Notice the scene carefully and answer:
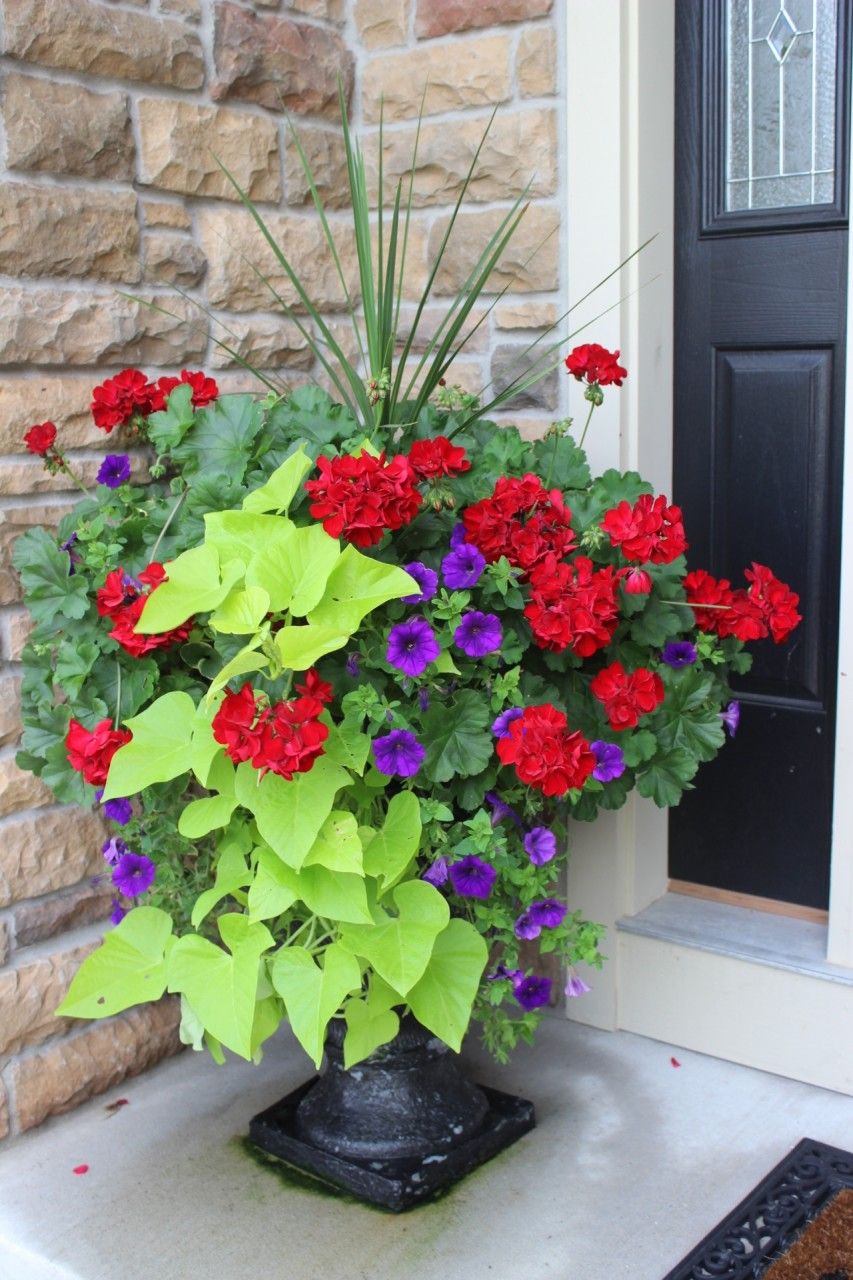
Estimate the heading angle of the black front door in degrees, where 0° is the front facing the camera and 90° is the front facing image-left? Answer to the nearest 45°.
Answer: approximately 45°
